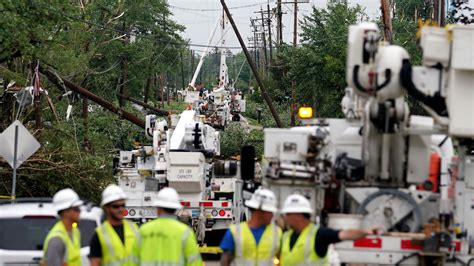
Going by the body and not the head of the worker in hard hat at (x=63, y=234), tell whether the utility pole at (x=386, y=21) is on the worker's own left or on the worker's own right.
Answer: on the worker's own left

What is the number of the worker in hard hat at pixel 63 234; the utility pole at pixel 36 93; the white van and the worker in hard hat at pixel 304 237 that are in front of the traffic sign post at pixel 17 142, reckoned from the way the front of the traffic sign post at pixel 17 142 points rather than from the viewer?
1

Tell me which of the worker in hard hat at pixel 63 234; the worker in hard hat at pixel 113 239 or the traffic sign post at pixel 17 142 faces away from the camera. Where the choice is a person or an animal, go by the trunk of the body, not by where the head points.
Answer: the traffic sign post

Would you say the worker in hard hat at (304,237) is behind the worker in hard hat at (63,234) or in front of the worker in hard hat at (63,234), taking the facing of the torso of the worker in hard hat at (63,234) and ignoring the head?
in front

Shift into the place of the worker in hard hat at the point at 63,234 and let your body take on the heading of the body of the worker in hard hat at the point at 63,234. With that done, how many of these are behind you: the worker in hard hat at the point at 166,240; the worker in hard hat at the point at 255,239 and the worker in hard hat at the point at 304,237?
0

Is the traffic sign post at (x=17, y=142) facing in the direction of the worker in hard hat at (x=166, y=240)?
no

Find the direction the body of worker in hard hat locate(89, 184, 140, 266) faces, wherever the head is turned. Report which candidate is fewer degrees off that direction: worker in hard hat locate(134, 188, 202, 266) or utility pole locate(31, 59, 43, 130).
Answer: the worker in hard hat

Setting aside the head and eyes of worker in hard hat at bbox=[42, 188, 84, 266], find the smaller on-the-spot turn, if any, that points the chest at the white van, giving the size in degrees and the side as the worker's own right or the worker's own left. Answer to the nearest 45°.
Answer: approximately 135° to the worker's own left

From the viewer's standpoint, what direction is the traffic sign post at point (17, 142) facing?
away from the camera

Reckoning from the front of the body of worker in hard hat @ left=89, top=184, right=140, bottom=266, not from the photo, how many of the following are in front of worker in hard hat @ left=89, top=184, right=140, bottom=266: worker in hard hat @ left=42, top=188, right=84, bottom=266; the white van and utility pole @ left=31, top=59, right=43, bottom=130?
0

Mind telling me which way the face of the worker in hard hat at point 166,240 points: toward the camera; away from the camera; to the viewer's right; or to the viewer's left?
away from the camera
